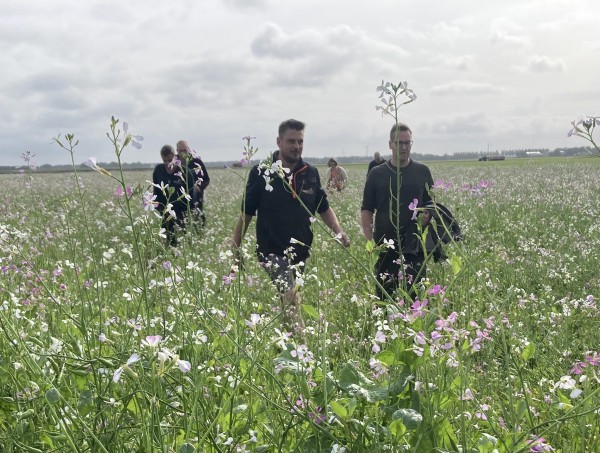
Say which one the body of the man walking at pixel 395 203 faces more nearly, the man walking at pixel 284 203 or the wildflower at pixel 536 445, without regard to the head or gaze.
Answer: the wildflower

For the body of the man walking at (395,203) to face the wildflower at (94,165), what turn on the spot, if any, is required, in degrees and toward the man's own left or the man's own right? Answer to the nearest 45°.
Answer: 0° — they already face it

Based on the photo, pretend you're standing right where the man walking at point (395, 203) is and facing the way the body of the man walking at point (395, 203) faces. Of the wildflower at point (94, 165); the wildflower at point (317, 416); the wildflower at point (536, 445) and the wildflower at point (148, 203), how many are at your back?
0

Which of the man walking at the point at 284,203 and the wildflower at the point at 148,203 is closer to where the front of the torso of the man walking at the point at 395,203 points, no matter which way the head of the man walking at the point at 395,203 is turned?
the wildflower

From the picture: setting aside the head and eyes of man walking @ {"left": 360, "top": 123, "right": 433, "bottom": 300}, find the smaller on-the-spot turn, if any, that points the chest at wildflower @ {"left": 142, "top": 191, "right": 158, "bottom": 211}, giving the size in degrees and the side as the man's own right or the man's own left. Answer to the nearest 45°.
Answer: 0° — they already face it

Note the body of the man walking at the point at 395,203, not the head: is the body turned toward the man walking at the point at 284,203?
no

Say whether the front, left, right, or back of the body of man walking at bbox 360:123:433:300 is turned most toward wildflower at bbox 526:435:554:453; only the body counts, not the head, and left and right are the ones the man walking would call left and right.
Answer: front

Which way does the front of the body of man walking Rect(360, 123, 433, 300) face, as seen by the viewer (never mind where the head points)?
toward the camera

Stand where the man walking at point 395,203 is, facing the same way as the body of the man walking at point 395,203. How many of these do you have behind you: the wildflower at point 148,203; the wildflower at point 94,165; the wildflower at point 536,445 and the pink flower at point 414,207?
0

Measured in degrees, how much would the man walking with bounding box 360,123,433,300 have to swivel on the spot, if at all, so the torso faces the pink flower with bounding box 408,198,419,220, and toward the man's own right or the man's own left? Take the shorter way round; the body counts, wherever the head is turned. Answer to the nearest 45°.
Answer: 0° — they already face it

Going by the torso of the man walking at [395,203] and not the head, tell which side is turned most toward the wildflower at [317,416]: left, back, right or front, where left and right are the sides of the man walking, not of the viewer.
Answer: front

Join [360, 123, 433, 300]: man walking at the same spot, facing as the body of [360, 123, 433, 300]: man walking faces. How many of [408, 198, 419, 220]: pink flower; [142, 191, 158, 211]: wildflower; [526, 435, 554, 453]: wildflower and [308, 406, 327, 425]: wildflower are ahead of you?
4
